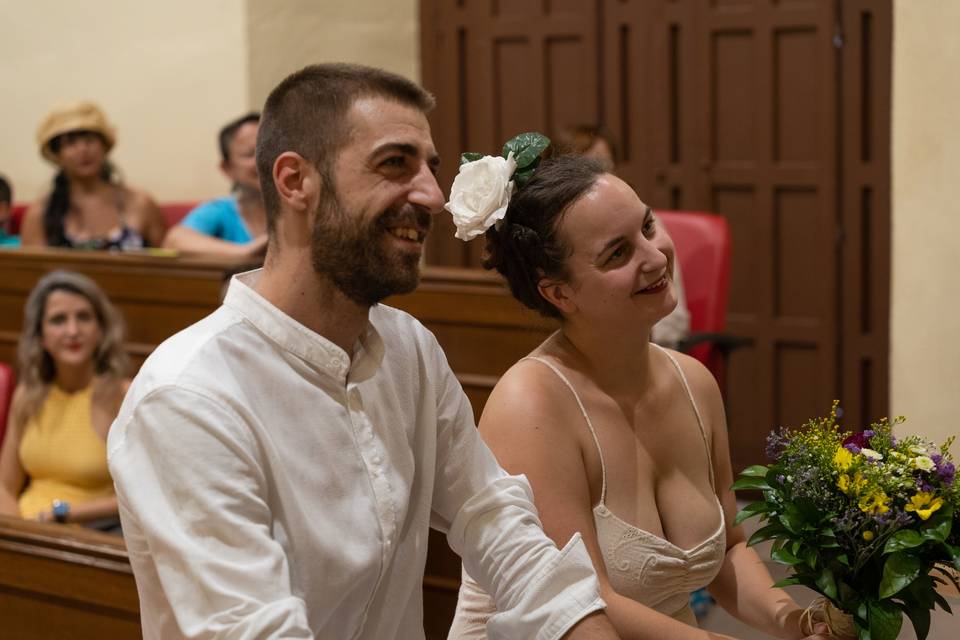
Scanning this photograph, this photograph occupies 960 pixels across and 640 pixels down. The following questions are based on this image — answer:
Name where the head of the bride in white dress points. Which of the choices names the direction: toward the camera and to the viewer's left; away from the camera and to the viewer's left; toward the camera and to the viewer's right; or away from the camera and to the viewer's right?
toward the camera and to the viewer's right

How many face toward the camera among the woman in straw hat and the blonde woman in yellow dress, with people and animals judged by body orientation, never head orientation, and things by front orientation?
2

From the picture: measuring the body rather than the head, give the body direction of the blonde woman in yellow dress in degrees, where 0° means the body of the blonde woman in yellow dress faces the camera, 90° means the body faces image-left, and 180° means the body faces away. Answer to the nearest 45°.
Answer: approximately 0°

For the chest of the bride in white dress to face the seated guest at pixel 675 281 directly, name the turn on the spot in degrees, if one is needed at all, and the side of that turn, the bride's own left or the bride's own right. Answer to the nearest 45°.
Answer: approximately 135° to the bride's own left

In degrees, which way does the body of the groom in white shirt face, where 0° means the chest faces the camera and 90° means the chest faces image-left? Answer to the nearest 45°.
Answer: approximately 315°
